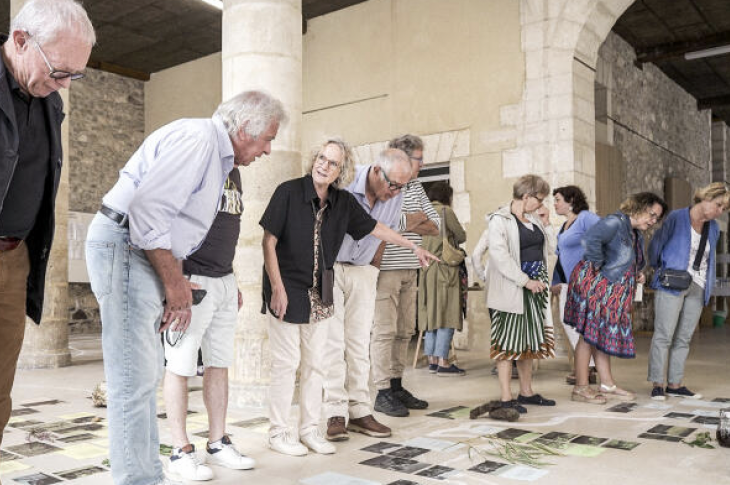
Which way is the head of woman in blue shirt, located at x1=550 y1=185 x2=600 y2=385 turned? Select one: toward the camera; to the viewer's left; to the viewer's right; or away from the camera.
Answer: to the viewer's left

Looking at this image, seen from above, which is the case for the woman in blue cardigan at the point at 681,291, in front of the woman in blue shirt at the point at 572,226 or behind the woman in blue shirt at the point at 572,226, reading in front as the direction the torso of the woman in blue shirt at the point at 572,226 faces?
behind

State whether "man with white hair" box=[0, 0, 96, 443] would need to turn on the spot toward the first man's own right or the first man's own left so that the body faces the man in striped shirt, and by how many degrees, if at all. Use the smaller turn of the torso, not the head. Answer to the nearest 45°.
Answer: approximately 90° to the first man's own left

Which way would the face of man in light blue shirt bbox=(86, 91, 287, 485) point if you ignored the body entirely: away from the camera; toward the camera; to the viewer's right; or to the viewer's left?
to the viewer's right

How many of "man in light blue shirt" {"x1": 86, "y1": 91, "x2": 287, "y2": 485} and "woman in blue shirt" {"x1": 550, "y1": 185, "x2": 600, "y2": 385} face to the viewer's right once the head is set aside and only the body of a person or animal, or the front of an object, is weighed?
1

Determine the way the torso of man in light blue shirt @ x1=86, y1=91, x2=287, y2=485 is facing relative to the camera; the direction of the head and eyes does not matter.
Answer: to the viewer's right

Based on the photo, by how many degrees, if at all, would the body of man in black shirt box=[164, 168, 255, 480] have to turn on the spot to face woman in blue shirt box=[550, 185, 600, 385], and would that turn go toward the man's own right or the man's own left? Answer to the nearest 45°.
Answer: approximately 90° to the man's own left
